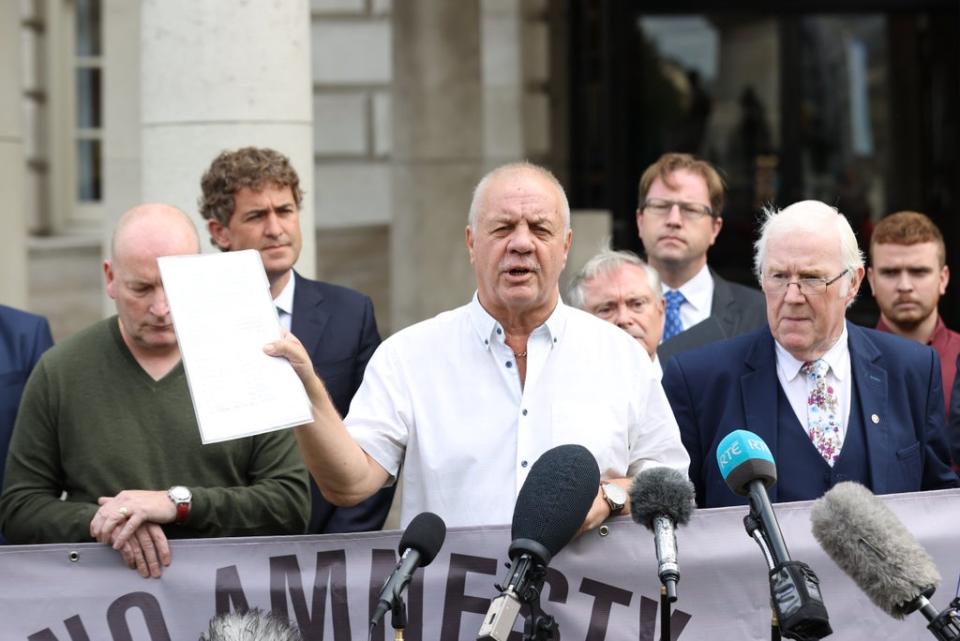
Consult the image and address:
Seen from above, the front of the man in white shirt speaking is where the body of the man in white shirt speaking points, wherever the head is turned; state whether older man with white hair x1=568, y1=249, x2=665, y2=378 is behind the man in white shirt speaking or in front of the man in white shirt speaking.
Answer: behind

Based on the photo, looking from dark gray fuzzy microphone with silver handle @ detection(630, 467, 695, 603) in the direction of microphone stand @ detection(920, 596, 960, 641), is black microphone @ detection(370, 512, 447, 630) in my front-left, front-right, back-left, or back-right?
back-right

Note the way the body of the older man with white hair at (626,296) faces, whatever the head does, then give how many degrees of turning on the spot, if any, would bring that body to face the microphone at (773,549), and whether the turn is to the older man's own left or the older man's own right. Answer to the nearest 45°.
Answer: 0° — they already face it

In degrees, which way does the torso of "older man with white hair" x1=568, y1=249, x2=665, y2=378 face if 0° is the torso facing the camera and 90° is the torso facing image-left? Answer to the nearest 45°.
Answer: approximately 0°

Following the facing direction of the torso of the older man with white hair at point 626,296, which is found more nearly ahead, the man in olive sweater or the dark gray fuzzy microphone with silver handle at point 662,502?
the dark gray fuzzy microphone with silver handle

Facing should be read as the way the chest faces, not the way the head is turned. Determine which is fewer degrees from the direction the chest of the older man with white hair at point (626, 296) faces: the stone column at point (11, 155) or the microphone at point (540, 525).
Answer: the microphone

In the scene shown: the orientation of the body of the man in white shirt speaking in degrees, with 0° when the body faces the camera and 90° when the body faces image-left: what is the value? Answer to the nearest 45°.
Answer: approximately 0°

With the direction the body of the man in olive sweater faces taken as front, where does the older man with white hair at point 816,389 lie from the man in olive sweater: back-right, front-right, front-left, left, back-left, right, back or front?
left

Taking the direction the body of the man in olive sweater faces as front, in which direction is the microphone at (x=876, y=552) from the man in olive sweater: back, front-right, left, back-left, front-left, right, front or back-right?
front-left
